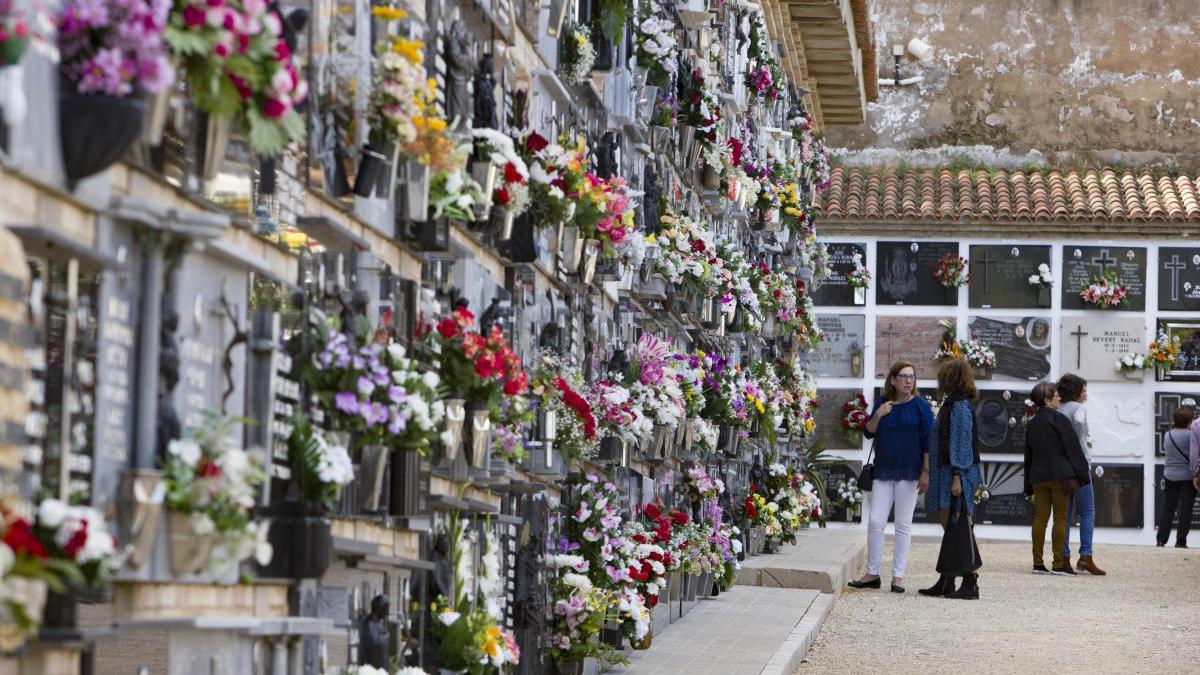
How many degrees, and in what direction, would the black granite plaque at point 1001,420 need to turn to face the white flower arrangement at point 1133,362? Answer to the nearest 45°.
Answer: approximately 90° to its left

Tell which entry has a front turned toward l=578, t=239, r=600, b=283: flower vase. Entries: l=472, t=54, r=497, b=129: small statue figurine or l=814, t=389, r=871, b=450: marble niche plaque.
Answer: the marble niche plaque

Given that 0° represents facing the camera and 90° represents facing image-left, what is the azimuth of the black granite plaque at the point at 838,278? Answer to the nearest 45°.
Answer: approximately 0°

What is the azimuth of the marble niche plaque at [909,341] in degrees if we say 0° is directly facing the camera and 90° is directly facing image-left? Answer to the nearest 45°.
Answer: approximately 0°
